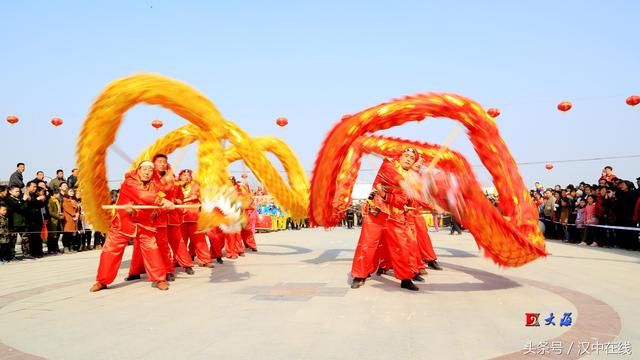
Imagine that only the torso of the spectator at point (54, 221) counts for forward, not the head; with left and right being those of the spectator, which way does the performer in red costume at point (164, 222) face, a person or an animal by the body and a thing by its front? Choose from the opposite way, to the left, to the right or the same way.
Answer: to the right

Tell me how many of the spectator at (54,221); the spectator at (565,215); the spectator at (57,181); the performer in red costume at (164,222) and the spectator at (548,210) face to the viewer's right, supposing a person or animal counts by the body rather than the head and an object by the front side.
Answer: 2

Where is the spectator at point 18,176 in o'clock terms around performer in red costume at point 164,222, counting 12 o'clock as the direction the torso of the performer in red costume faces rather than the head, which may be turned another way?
The spectator is roughly at 5 o'clock from the performer in red costume.

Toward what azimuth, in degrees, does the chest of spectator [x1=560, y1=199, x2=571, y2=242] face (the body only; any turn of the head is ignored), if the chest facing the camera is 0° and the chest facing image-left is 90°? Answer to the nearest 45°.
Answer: approximately 90°

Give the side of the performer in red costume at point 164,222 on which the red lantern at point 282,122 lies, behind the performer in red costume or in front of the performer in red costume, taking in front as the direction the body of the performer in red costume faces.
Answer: behind

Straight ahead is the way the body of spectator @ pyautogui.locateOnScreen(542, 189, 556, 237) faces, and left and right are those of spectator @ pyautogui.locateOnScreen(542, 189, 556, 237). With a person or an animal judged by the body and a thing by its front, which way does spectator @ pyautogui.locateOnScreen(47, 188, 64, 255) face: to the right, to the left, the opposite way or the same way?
the opposite way

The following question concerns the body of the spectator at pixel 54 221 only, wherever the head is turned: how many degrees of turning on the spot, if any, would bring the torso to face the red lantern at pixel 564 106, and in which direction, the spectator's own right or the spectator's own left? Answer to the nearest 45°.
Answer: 0° — they already face it

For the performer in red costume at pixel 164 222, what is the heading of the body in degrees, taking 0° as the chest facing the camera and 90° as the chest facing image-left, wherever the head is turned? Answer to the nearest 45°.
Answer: approximately 0°

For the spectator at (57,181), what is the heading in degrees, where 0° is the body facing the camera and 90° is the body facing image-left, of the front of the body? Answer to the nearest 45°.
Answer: approximately 270°

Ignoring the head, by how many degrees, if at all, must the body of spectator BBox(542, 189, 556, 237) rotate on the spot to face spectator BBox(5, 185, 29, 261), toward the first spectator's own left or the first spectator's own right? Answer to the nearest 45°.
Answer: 0° — they already face them

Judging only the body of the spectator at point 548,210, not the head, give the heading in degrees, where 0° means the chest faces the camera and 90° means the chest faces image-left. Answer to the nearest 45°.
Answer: approximately 45°
